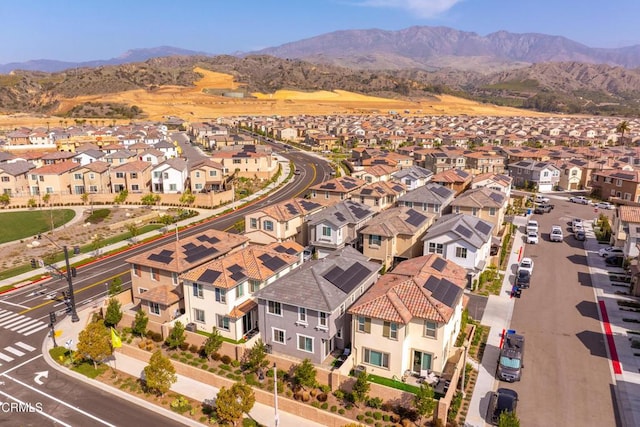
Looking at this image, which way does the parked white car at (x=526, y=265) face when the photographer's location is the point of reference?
facing the viewer

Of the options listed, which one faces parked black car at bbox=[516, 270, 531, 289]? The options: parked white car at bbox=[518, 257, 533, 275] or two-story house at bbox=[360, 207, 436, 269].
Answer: the parked white car

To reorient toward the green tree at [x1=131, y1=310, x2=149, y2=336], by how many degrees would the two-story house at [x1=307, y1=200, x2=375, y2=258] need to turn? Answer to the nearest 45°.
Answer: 0° — it already faces it

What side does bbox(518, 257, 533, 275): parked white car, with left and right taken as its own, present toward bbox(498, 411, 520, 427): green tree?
front

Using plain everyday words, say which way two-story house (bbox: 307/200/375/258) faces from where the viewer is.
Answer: facing the viewer and to the left of the viewer

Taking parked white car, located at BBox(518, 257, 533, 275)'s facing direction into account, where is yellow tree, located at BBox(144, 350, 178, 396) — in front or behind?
in front

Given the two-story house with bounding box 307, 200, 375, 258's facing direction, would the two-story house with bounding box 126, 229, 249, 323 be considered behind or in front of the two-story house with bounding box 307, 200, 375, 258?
in front

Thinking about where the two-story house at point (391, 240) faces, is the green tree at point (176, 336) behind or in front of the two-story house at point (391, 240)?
in front

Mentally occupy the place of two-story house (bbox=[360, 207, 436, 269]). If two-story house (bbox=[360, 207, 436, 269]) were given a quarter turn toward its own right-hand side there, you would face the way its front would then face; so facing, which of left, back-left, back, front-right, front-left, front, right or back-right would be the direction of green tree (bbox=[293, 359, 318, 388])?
back-left

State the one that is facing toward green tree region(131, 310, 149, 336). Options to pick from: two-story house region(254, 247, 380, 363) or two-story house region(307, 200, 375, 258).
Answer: two-story house region(307, 200, 375, 258)

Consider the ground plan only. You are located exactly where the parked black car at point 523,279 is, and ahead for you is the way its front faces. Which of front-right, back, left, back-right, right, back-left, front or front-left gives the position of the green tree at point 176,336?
front-right
